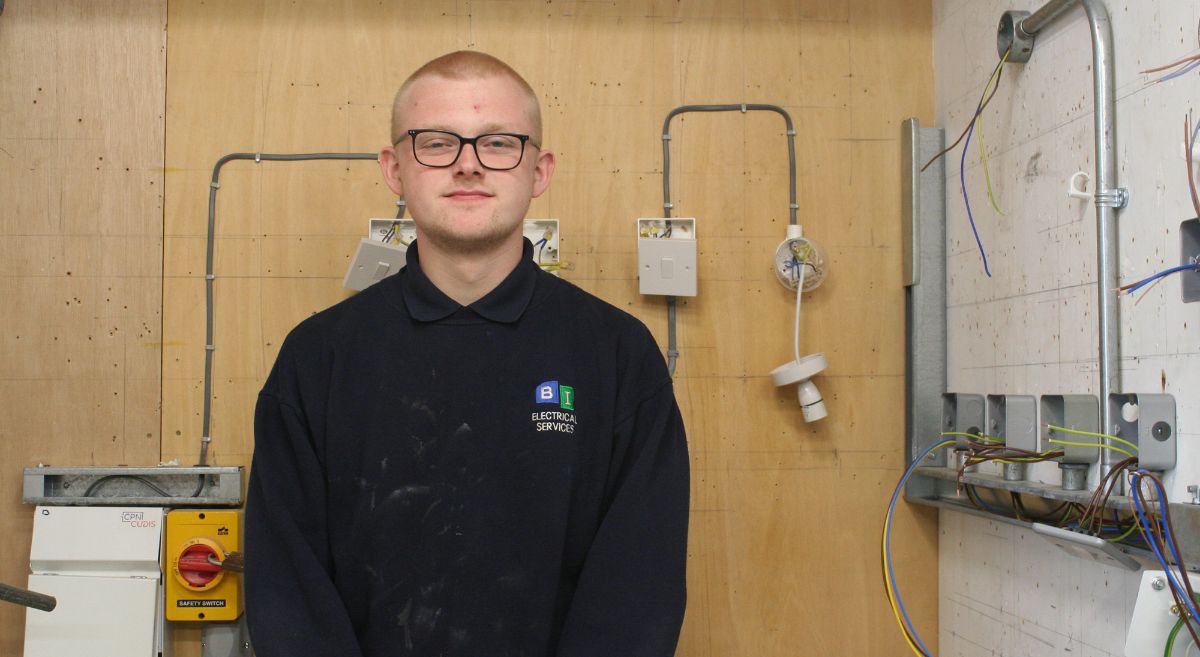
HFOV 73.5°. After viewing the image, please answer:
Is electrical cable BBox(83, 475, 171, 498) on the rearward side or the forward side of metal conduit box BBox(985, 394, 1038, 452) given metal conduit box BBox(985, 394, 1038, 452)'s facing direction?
on the forward side

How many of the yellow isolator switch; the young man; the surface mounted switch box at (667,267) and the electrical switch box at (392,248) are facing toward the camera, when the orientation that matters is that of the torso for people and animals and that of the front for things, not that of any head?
4

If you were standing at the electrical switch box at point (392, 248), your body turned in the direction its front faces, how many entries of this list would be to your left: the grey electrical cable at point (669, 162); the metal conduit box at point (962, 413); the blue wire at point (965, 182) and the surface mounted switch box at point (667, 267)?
4

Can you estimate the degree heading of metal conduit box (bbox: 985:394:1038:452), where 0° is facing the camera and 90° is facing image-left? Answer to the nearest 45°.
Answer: approximately 45°

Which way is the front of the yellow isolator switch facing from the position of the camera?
facing the viewer

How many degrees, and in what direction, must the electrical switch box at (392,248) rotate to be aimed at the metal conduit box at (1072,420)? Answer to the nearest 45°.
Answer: approximately 45° to its left

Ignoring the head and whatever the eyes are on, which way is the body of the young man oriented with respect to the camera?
toward the camera

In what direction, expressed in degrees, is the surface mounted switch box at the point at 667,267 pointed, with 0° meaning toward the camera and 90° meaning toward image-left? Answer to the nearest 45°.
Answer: approximately 0°

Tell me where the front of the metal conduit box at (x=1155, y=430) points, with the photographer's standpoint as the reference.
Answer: facing the viewer and to the left of the viewer

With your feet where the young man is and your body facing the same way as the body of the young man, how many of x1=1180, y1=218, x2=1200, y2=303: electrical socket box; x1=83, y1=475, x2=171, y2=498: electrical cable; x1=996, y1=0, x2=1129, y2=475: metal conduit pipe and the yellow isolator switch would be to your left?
2
